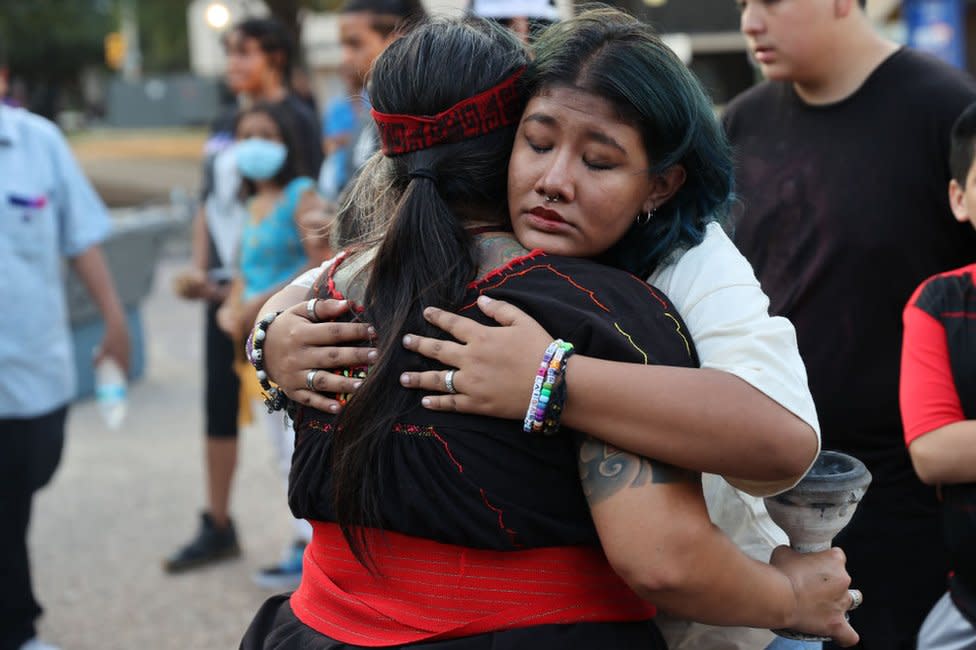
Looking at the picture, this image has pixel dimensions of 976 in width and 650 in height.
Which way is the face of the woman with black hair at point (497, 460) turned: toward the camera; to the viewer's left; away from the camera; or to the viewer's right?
away from the camera

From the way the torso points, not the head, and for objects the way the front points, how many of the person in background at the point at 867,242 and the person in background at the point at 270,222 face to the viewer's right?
0

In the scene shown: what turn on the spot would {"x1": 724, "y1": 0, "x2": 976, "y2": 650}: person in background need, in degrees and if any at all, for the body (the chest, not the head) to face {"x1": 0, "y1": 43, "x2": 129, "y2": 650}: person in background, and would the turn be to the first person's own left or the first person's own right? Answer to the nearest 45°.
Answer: approximately 45° to the first person's own right

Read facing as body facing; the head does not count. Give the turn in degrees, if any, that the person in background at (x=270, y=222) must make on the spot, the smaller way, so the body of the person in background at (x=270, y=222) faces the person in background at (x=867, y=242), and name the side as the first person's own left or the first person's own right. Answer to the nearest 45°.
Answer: approximately 90° to the first person's own left

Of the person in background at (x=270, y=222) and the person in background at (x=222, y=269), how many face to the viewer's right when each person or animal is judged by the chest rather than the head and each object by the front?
0

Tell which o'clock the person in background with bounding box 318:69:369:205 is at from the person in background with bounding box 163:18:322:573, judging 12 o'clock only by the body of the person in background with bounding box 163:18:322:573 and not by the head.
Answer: the person in background with bounding box 318:69:369:205 is roughly at 6 o'clock from the person in background with bounding box 163:18:322:573.

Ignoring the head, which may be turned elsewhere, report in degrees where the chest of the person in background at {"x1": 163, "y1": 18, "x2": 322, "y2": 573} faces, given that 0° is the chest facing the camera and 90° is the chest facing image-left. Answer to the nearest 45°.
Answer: approximately 45°

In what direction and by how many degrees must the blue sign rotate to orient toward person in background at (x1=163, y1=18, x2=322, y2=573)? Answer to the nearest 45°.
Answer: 0° — it already faces them

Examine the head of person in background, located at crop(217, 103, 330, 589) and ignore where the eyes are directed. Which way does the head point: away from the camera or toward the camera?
toward the camera

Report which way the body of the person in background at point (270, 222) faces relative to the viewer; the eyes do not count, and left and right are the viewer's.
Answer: facing the viewer and to the left of the viewer

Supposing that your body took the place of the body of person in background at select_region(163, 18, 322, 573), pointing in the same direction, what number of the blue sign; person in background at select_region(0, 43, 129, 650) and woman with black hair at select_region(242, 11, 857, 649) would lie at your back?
1

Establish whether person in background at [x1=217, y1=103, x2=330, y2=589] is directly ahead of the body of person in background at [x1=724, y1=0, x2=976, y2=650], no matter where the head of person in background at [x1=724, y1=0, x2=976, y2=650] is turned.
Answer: no

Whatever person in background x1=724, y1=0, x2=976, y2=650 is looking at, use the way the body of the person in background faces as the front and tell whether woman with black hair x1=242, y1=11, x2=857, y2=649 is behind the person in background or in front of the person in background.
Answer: in front

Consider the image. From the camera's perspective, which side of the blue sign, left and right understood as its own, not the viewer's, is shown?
front

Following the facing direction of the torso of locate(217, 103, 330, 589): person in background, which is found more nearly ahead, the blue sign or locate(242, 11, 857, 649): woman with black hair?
the woman with black hair

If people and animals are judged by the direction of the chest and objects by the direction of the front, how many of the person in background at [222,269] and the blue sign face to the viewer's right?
0

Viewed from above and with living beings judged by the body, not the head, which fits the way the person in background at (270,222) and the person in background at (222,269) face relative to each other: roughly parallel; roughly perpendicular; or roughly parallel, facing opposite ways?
roughly parallel

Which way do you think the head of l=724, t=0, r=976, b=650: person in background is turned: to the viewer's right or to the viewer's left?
to the viewer's left

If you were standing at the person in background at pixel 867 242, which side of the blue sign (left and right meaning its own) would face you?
front

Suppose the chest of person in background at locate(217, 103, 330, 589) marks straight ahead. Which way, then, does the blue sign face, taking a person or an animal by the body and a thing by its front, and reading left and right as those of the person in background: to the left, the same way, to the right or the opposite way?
the same way

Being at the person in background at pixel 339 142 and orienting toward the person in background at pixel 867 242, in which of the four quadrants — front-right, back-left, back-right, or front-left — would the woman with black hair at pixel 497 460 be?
front-right
